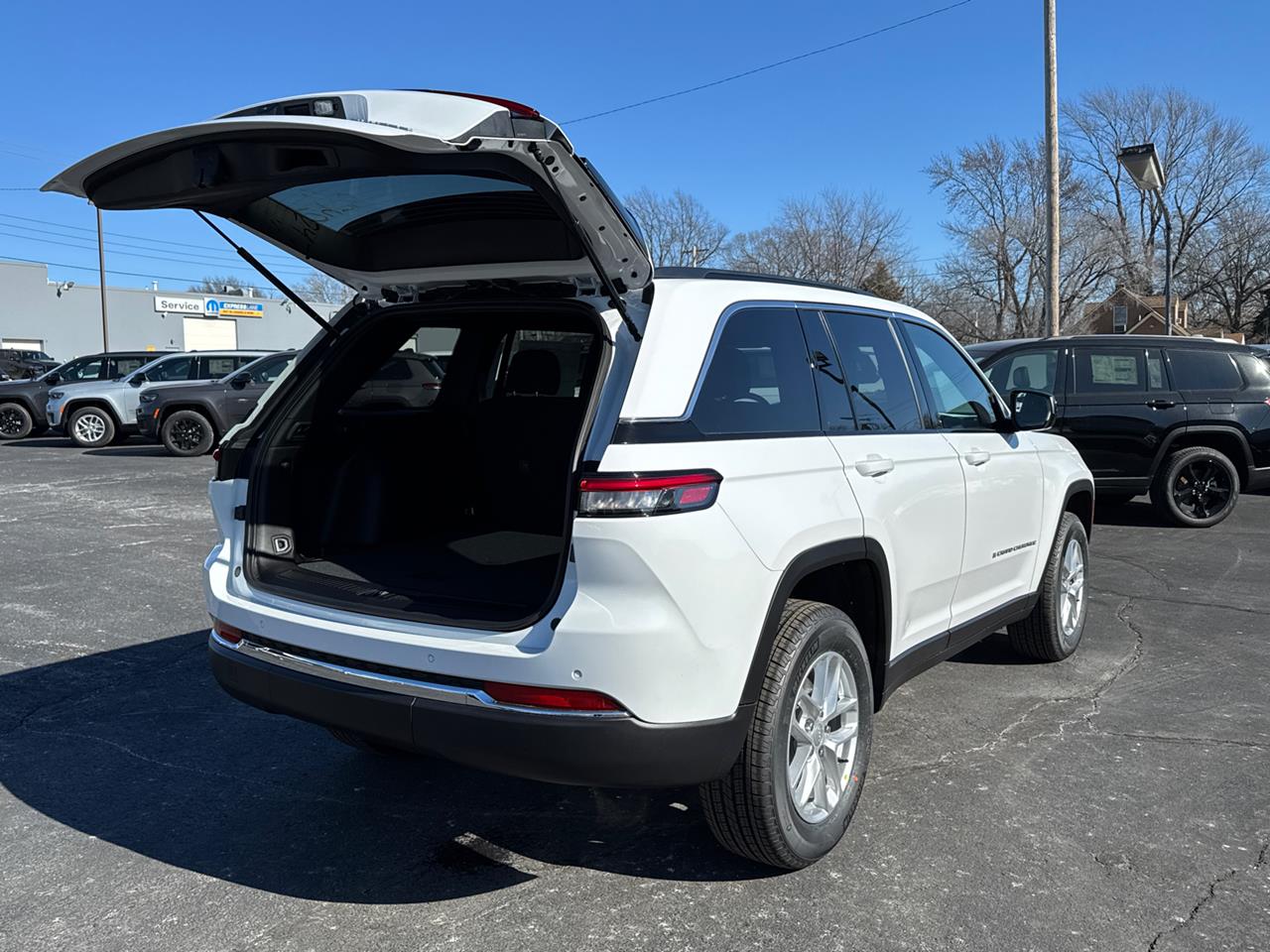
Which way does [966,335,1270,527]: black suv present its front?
to the viewer's left

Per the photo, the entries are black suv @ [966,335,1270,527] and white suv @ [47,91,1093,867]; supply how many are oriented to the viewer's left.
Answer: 1

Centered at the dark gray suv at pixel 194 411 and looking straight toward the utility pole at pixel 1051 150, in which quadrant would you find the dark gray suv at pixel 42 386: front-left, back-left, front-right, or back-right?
back-left

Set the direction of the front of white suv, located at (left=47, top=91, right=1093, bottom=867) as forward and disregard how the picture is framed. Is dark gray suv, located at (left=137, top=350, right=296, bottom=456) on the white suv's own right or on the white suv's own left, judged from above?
on the white suv's own left

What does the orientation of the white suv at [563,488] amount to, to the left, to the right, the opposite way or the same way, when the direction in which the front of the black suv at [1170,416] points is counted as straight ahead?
to the right

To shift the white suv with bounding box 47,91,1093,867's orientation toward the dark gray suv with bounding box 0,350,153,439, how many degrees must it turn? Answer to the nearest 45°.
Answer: approximately 90° to its left

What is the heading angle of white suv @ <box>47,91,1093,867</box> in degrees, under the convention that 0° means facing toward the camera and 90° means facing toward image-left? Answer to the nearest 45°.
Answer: approximately 225°

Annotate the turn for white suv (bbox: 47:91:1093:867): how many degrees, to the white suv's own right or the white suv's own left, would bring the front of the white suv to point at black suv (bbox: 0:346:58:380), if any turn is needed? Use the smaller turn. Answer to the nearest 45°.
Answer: approximately 90° to the white suv's own left
